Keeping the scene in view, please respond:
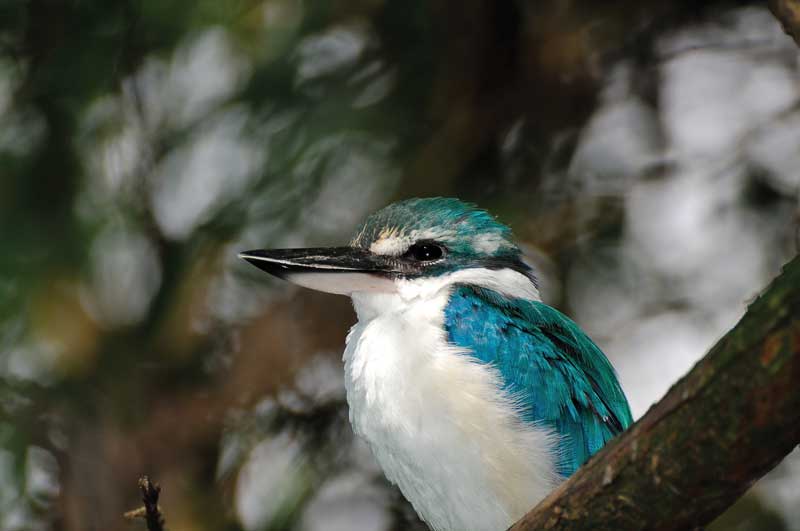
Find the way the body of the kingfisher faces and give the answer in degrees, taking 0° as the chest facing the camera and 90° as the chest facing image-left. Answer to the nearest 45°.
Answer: approximately 45°

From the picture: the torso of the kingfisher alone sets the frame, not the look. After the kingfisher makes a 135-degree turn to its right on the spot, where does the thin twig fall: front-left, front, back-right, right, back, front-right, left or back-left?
back-left

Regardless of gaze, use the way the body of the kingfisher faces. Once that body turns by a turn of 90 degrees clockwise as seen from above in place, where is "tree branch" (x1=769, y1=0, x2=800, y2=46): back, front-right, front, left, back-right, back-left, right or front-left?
right
